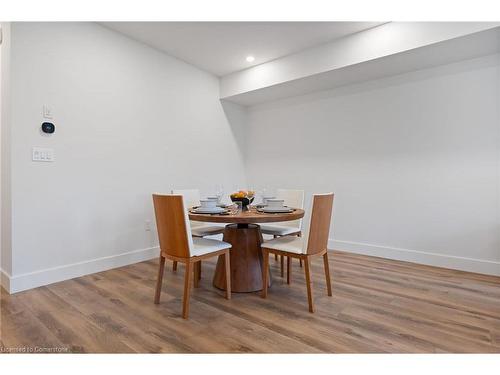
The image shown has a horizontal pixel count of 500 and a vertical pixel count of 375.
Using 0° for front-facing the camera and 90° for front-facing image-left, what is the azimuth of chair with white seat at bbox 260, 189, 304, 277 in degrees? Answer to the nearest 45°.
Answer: approximately 45°

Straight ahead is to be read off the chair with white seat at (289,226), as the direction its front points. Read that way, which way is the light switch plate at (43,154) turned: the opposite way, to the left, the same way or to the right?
to the left

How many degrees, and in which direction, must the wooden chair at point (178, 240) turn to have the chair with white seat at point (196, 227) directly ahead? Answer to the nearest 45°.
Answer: approximately 45° to its left

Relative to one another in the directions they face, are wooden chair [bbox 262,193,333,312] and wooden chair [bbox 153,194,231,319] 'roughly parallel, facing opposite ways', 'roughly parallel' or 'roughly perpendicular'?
roughly perpendicular

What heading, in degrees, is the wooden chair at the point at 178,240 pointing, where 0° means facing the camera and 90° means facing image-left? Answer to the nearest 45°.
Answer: approximately 225°

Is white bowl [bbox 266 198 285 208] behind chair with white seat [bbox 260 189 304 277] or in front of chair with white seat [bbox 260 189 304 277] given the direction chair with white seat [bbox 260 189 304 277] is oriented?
in front

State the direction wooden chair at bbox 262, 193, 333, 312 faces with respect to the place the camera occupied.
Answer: facing away from the viewer and to the left of the viewer

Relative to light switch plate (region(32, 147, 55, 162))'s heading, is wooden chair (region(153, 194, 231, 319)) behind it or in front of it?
in front

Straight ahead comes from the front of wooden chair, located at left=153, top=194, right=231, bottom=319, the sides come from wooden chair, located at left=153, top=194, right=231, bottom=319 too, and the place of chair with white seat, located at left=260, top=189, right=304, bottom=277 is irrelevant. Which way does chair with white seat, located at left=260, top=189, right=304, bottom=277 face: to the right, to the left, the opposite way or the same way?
the opposite way

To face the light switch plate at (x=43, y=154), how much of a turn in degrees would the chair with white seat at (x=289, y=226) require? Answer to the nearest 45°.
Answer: approximately 45° to its right

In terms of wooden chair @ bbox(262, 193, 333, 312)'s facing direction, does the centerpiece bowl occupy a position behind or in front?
in front

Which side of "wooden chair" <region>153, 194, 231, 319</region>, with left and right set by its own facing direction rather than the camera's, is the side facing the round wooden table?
front
